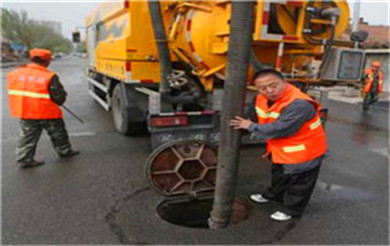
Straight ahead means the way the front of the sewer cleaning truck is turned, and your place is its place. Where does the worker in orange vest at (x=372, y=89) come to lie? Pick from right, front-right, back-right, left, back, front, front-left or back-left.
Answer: right

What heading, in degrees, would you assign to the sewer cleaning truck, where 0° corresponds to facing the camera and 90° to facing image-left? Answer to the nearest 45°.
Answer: approximately 135°

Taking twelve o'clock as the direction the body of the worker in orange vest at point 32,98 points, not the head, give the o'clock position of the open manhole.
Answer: The open manhole is roughly at 3 o'clock from the worker in orange vest.

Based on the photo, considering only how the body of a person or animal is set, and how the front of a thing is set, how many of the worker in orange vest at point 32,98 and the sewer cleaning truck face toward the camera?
0

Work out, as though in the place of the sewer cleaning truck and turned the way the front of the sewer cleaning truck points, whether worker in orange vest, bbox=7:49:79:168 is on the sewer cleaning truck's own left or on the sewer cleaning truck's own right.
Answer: on the sewer cleaning truck's own left

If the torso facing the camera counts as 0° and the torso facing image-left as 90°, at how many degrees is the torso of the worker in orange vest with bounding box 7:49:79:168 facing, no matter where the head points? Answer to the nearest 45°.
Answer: approximately 225°
